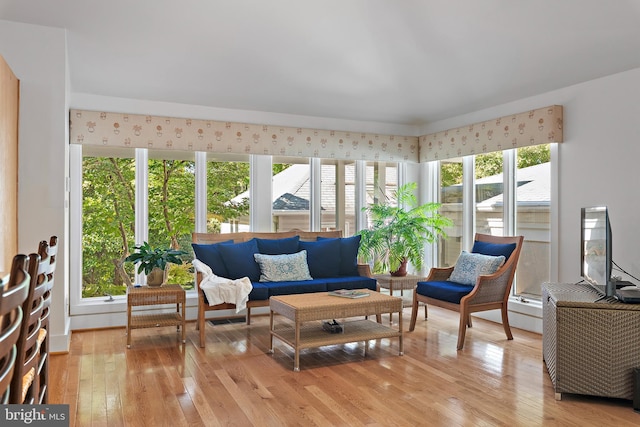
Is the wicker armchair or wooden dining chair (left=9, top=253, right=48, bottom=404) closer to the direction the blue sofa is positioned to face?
the wooden dining chair

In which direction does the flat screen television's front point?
to the viewer's left

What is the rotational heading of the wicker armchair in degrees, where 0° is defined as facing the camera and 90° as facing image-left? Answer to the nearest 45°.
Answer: approximately 45°

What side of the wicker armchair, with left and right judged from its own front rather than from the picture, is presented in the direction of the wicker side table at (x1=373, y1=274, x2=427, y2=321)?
right

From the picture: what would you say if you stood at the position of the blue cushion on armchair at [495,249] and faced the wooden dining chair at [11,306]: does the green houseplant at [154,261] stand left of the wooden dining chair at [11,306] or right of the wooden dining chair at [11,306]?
right

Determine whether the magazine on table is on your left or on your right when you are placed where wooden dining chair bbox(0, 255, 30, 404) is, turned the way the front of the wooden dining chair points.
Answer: on your right

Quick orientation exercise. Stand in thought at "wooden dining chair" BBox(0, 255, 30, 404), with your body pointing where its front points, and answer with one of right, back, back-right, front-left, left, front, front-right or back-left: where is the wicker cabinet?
back-right

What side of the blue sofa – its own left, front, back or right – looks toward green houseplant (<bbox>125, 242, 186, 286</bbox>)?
right

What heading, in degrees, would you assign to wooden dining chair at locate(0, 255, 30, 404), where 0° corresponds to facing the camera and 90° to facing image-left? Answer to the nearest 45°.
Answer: approximately 135°

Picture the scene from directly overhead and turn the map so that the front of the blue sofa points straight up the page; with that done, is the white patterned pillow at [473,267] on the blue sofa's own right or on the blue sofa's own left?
on the blue sofa's own left
